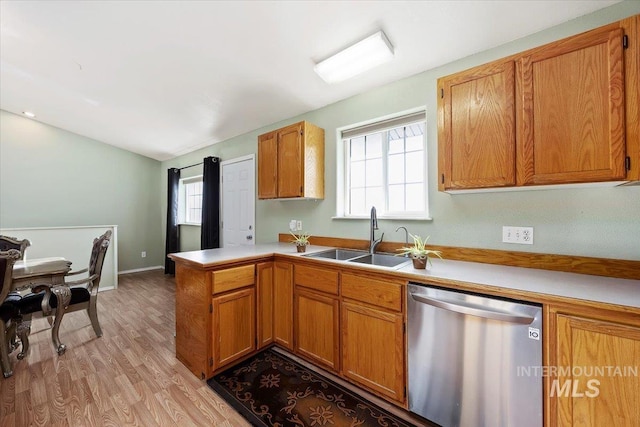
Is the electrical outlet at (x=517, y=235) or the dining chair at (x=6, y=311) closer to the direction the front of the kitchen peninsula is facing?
the dining chair

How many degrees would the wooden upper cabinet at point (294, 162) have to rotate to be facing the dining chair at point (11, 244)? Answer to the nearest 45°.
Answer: approximately 45° to its right

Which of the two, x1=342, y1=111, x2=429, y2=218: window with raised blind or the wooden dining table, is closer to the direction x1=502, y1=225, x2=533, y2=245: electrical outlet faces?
the wooden dining table

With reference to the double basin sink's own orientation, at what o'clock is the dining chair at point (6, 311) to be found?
The dining chair is roughly at 1 o'clock from the double basin sink.

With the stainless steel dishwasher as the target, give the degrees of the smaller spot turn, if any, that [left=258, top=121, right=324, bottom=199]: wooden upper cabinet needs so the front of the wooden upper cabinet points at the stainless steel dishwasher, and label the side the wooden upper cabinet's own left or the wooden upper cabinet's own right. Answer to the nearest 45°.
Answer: approximately 90° to the wooden upper cabinet's own left

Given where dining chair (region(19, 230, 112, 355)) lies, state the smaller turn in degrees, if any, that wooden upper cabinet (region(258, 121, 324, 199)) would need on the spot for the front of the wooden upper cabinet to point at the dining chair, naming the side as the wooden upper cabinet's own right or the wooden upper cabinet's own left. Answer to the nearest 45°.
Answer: approximately 45° to the wooden upper cabinet's own right

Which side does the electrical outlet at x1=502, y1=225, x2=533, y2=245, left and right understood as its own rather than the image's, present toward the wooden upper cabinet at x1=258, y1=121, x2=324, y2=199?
right
